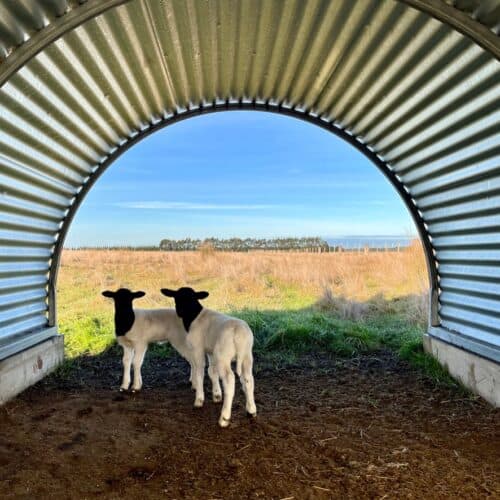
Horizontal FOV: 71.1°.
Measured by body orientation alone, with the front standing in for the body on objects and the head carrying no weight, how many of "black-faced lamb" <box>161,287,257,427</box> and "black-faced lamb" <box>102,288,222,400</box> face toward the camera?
0

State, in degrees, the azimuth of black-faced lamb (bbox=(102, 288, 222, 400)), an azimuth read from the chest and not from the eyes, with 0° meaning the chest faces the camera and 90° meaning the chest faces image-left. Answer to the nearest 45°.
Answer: approximately 90°

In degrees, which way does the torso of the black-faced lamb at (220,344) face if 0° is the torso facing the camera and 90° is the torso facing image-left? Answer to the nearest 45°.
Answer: approximately 135°
